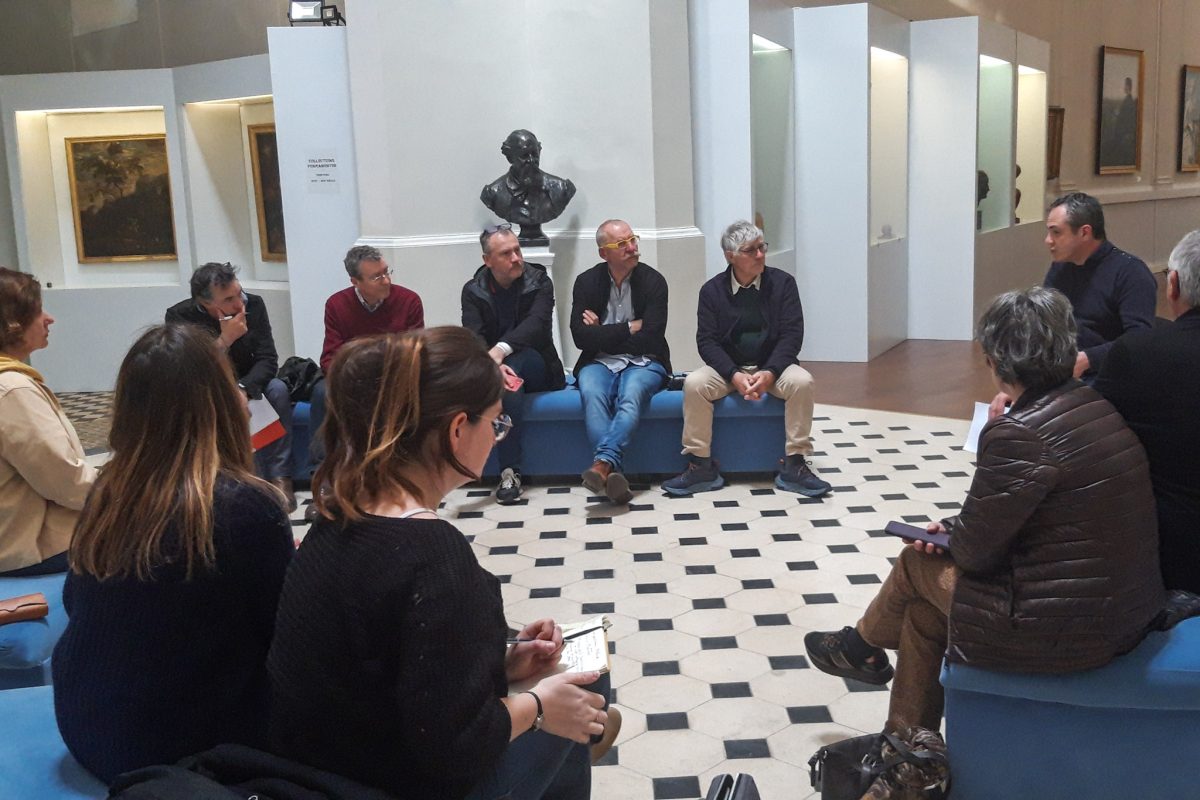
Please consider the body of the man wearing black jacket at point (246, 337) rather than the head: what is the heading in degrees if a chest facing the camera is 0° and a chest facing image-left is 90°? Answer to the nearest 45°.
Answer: approximately 315°

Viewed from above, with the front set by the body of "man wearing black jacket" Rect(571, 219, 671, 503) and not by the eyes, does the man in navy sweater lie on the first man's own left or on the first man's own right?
on the first man's own left

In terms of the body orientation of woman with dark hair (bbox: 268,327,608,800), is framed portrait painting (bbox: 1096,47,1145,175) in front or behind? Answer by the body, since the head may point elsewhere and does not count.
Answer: in front

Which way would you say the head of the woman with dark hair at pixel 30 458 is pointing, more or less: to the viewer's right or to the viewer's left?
to the viewer's right

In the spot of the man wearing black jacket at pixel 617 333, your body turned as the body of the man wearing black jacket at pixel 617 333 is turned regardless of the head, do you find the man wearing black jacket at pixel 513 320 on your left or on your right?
on your right

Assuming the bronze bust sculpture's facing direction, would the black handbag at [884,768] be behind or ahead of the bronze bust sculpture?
ahead

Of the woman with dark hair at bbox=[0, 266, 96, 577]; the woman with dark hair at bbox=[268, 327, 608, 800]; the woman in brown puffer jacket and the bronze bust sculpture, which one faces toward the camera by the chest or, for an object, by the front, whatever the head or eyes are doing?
the bronze bust sculpture

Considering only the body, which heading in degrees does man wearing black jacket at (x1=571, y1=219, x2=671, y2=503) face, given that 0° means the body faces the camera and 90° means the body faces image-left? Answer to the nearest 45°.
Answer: approximately 0°
